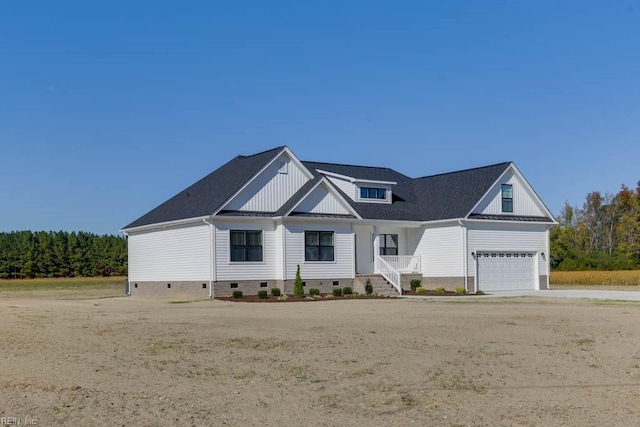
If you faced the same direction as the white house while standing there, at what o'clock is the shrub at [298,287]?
The shrub is roughly at 2 o'clock from the white house.

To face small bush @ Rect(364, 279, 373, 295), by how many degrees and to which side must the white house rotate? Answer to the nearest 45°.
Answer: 0° — it already faces it

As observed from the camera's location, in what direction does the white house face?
facing the viewer and to the right of the viewer
